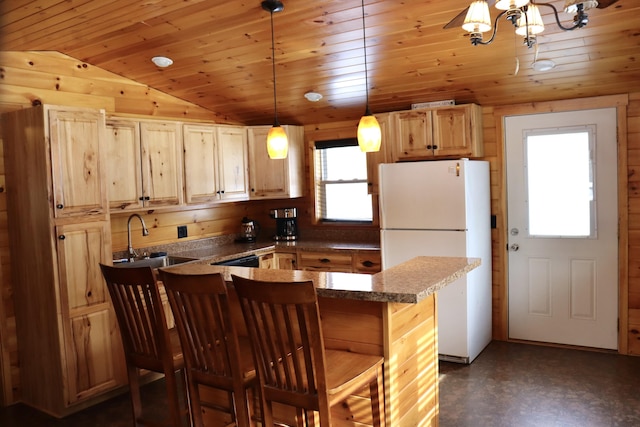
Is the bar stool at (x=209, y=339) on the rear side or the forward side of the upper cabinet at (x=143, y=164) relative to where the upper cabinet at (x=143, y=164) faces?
on the forward side

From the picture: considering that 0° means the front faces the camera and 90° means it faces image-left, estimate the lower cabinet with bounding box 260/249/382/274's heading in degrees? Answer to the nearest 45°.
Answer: approximately 0°

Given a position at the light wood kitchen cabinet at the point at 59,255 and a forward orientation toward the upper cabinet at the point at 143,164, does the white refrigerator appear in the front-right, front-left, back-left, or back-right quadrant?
front-right

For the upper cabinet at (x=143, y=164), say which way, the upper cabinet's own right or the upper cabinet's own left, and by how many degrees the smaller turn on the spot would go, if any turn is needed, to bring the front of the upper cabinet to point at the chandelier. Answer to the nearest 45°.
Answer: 0° — it already faces it

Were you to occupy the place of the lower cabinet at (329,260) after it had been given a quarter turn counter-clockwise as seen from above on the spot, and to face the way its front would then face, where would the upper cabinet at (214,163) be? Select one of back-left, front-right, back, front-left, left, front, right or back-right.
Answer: back

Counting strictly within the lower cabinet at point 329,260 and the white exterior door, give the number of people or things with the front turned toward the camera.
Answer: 2

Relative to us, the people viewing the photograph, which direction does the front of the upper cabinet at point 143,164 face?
facing the viewer and to the right of the viewer

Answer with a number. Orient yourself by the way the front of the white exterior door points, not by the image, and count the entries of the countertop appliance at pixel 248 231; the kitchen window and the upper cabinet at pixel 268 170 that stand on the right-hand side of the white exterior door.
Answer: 3

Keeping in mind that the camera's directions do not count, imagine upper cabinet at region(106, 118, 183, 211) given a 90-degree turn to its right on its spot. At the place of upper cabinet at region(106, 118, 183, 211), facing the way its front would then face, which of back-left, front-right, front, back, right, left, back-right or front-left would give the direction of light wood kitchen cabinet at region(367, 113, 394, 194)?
back-left

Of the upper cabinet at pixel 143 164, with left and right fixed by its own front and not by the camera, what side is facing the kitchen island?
front

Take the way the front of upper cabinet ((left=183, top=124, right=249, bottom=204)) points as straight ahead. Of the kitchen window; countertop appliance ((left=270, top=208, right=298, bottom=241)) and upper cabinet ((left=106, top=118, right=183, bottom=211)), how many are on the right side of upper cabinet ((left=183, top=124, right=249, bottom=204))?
1

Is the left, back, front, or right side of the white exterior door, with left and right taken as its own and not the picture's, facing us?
front
